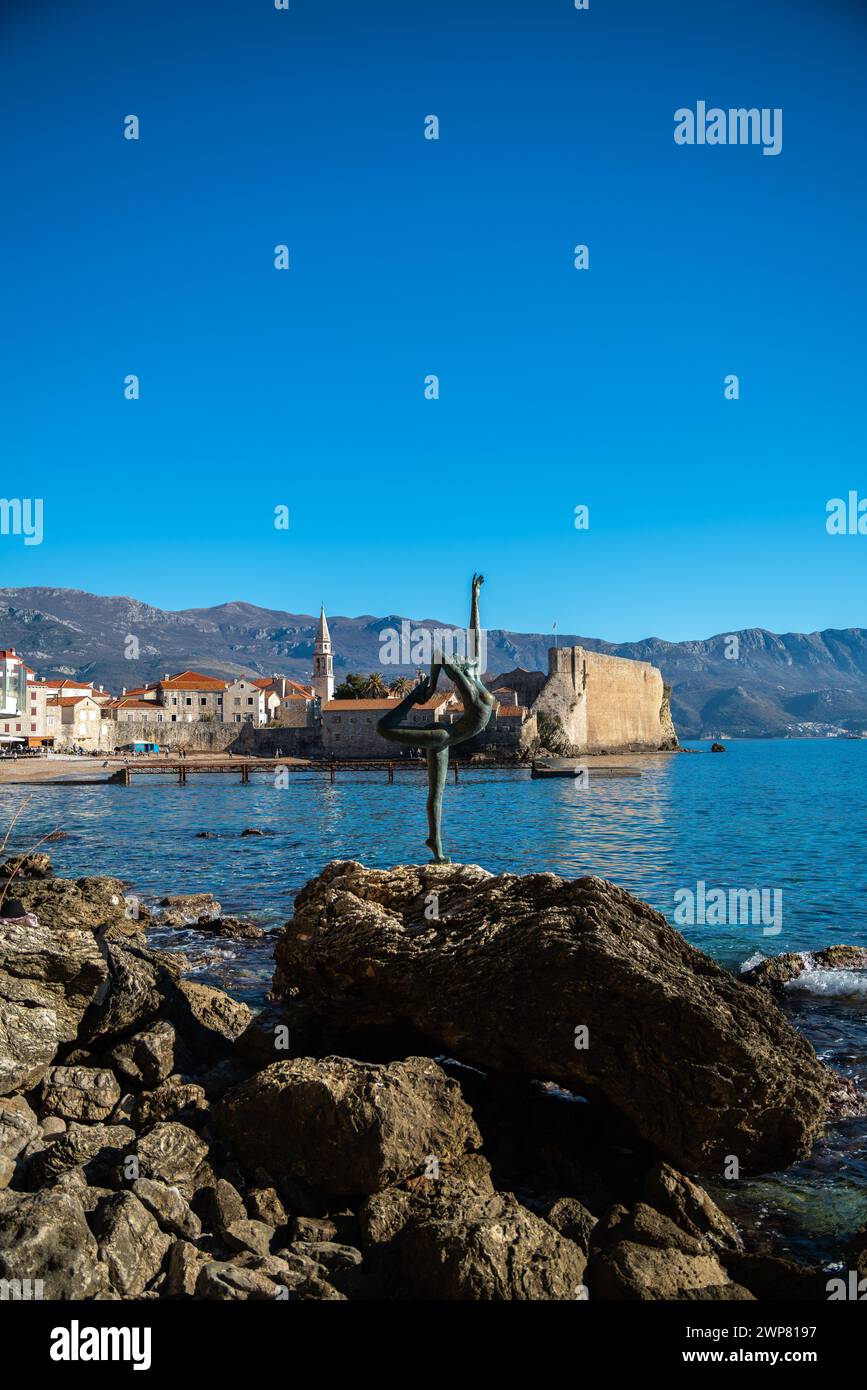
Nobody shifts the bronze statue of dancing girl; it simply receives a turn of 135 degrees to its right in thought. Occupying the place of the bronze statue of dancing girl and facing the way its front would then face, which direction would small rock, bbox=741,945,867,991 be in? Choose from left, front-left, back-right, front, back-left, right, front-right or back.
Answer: back

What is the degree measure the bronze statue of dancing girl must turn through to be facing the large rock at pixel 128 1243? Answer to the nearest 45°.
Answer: approximately 90° to its right

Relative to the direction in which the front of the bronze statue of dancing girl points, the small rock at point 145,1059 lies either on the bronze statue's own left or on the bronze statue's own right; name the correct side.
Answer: on the bronze statue's own right

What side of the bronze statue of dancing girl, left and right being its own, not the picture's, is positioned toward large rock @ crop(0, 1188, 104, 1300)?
right

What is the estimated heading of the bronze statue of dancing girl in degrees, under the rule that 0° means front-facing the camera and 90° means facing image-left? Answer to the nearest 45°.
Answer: approximately 270°

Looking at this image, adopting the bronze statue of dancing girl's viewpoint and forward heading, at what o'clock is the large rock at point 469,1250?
The large rock is roughly at 3 o'clock from the bronze statue of dancing girl.

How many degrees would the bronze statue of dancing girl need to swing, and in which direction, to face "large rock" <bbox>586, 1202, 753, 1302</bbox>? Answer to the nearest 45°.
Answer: approximately 90° to its right

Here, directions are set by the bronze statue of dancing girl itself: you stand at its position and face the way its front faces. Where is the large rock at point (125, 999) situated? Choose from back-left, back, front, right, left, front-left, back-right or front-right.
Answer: back-right
